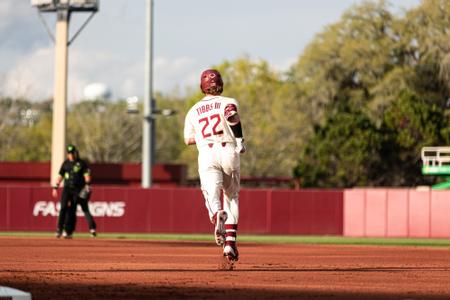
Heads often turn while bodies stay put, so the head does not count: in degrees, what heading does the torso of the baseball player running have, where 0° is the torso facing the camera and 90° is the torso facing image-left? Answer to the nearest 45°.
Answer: approximately 180°

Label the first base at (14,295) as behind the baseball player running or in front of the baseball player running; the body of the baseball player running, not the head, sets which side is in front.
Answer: behind

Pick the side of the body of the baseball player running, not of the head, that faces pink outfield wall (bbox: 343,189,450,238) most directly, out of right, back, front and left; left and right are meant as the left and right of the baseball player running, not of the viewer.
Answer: front

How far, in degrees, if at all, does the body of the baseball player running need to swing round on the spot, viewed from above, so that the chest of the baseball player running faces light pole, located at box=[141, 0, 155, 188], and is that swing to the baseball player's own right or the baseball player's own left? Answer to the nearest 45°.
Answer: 0° — they already face it

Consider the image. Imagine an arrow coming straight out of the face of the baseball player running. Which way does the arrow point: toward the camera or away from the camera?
away from the camera

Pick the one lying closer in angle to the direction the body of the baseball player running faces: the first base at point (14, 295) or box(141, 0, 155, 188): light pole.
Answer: the light pole

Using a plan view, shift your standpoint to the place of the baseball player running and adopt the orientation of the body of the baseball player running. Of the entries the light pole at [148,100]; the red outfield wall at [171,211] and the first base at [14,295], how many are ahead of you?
2

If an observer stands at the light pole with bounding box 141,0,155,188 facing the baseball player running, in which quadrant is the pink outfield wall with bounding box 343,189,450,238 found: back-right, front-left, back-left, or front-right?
front-left

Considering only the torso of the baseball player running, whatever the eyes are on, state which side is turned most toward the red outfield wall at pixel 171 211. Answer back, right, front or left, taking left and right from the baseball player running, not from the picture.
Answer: front

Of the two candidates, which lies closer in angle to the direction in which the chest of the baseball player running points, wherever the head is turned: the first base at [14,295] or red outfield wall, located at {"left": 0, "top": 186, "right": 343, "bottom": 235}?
the red outfield wall

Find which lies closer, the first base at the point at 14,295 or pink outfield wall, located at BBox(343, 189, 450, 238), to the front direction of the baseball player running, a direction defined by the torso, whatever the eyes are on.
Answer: the pink outfield wall
